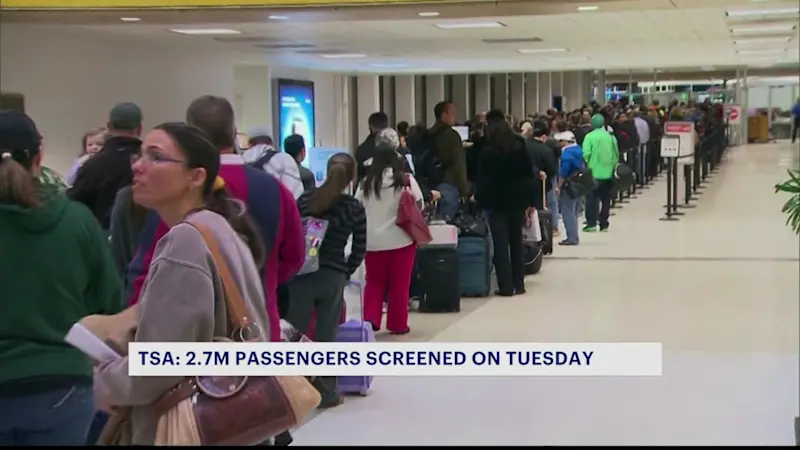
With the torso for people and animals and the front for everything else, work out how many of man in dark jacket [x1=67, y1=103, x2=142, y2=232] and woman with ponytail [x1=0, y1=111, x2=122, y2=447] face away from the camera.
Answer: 2

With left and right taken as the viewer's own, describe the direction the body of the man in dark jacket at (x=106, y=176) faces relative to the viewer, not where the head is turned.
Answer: facing away from the viewer

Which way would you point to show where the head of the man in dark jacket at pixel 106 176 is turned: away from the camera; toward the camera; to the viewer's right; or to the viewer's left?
away from the camera

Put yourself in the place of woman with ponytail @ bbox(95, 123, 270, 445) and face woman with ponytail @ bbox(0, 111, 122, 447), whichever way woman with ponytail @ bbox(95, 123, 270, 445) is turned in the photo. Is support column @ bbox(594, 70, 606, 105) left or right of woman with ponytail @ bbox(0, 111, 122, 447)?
right

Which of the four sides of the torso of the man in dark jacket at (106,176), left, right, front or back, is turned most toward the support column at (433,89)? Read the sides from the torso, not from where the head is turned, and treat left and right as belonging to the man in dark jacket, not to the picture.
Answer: front

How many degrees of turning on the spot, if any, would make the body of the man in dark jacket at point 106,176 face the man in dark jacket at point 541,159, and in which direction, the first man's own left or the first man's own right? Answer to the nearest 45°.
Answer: approximately 45° to the first man's own right

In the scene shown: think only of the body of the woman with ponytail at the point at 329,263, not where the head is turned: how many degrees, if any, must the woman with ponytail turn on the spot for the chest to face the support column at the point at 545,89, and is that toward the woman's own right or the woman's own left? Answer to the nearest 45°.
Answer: approximately 45° to the woman's own right

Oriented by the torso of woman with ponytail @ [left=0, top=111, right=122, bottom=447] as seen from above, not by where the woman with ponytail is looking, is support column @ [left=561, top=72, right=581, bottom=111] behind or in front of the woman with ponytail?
in front

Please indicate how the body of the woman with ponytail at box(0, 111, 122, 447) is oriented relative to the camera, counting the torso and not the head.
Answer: away from the camera

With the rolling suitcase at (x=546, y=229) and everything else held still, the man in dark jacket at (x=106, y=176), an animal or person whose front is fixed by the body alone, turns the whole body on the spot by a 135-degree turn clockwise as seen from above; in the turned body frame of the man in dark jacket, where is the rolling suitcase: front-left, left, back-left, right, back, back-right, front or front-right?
left

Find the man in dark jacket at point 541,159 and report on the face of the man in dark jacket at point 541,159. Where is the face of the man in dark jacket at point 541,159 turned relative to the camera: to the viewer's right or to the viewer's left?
to the viewer's right

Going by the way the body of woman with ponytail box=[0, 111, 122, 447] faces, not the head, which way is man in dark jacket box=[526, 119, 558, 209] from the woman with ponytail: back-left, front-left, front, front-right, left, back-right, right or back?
front-right

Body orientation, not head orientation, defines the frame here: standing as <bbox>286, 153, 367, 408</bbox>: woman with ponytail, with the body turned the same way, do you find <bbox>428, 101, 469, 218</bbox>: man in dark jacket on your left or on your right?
on your right

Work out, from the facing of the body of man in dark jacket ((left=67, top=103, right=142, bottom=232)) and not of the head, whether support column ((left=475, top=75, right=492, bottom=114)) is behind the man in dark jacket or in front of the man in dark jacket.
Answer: in front
